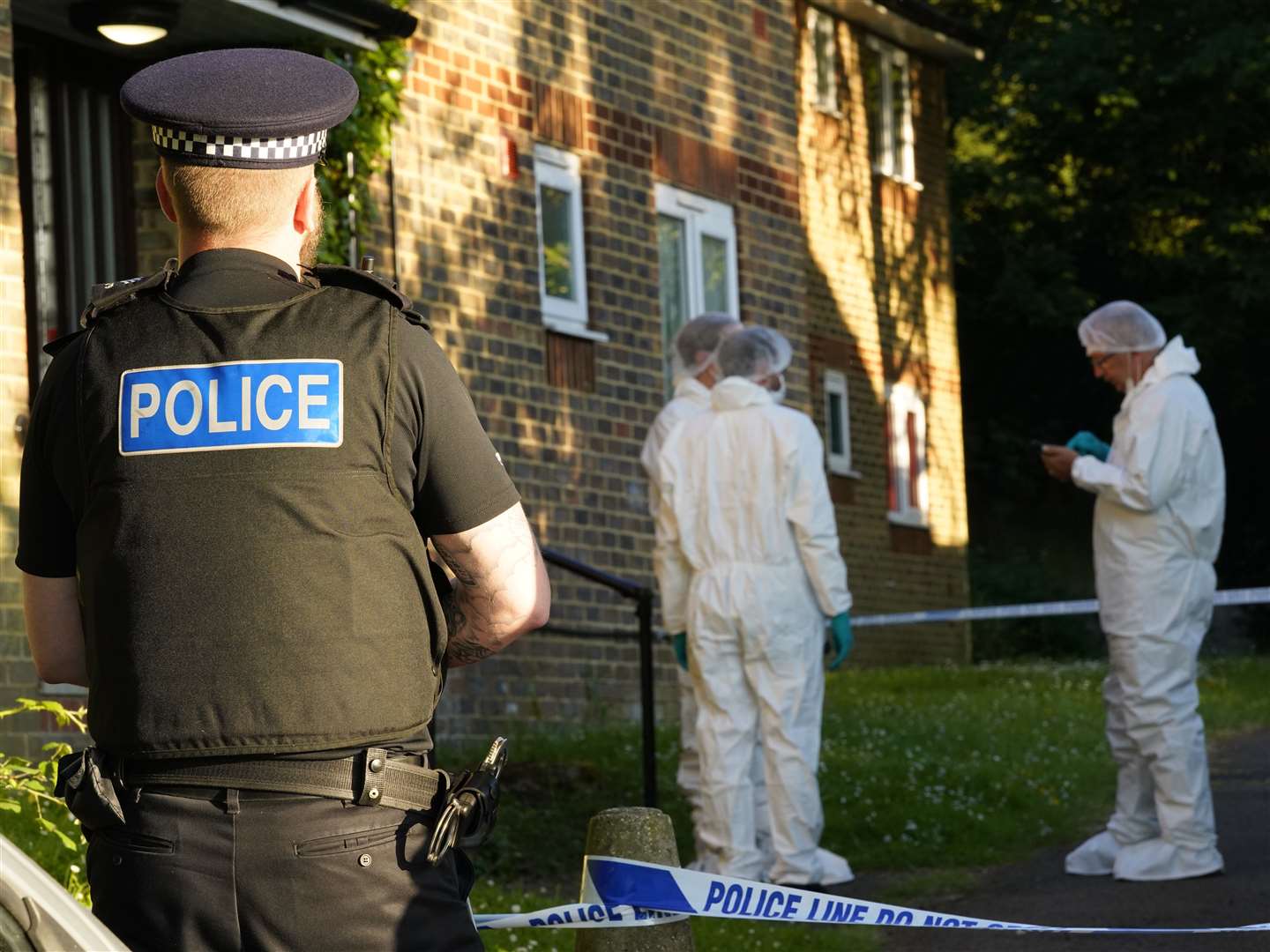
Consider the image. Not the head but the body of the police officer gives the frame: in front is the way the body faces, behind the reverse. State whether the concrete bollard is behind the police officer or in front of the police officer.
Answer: in front

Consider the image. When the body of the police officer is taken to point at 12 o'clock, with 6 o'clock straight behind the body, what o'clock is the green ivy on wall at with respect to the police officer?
The green ivy on wall is roughly at 12 o'clock from the police officer.

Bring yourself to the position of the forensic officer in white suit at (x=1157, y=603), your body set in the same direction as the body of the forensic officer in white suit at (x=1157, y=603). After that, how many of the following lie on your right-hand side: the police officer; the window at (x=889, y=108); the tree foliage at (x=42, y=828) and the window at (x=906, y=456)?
2

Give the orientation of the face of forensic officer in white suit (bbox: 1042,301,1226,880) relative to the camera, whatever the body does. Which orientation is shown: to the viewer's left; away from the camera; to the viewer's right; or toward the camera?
to the viewer's left

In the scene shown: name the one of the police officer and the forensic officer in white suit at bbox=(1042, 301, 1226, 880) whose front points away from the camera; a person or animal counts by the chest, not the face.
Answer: the police officer

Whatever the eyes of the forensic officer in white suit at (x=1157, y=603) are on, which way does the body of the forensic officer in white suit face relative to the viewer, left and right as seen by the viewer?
facing to the left of the viewer

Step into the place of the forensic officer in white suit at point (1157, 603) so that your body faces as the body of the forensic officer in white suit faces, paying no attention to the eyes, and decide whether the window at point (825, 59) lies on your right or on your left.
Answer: on your right

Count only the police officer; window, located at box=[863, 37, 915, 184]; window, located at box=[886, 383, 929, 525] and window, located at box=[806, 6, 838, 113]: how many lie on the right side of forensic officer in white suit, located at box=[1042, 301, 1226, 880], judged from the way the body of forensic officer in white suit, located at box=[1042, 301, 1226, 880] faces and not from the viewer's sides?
3

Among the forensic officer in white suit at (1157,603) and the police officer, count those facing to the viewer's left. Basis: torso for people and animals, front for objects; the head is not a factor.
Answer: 1

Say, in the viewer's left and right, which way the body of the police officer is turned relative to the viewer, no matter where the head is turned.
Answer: facing away from the viewer

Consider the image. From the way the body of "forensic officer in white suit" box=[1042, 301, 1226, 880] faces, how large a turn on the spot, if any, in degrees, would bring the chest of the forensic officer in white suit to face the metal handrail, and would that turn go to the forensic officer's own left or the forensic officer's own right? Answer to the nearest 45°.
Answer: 0° — they already face it
